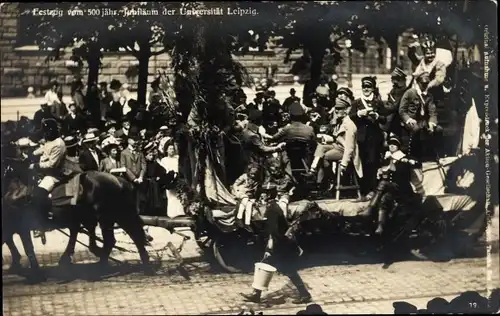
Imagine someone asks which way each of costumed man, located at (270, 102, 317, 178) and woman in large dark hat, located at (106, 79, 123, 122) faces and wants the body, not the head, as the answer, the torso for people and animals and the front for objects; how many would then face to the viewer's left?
0

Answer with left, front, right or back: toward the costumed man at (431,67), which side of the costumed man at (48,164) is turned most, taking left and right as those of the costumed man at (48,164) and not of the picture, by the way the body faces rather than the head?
back

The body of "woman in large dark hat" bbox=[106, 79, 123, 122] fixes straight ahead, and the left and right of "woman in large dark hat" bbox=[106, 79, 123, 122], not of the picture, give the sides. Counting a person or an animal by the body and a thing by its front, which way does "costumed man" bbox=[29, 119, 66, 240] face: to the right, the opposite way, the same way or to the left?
to the right

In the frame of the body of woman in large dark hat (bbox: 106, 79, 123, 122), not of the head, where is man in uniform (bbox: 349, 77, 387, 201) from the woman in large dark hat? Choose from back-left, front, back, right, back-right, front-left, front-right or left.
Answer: left

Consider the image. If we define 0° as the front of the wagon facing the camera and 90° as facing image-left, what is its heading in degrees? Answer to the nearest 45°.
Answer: approximately 90°

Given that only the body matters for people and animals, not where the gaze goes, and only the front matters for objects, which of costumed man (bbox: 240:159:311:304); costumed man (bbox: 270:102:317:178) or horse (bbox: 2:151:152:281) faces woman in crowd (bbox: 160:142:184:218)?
costumed man (bbox: 240:159:311:304)

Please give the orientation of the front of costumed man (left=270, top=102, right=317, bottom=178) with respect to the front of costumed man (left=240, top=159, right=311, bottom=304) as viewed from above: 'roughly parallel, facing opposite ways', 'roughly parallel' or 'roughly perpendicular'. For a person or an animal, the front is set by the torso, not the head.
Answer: roughly perpendicular

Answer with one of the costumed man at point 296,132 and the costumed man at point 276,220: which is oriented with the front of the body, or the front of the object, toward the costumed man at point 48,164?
the costumed man at point 276,220

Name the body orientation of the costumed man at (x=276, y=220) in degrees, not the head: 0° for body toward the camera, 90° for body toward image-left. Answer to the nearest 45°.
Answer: approximately 90°

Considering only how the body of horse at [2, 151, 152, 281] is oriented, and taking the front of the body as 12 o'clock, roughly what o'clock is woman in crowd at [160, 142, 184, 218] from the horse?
The woman in crowd is roughly at 4 o'clock from the horse.

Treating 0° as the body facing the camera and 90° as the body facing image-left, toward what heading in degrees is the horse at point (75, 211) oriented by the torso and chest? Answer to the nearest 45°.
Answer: approximately 90°
